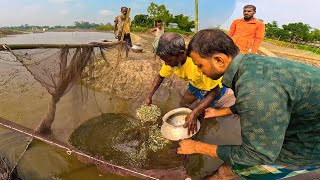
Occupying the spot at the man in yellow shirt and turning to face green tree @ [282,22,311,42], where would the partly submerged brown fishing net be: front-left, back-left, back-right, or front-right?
back-left

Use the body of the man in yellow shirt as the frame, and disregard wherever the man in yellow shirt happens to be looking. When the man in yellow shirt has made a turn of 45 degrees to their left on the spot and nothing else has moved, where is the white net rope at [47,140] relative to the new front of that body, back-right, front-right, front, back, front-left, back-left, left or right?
front-right

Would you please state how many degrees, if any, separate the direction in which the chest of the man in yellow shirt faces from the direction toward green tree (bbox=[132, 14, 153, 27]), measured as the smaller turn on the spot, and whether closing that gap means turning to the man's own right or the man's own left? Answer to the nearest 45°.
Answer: approximately 135° to the man's own right

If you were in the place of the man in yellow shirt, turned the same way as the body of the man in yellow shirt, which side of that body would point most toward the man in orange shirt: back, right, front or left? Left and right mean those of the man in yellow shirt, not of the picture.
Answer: back

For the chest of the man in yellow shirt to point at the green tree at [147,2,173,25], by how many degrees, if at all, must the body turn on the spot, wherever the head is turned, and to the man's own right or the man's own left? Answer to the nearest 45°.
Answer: approximately 135° to the man's own right

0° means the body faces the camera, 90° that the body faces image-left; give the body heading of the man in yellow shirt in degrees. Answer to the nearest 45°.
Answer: approximately 45°

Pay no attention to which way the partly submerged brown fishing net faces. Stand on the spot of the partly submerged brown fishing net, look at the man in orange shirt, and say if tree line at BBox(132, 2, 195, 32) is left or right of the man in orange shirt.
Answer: left

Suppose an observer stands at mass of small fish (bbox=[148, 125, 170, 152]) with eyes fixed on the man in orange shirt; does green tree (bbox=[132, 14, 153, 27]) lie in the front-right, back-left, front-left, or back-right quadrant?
front-left

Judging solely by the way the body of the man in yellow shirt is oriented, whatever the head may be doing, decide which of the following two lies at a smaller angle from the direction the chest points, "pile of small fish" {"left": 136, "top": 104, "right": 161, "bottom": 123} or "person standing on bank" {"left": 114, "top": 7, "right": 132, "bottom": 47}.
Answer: the pile of small fish

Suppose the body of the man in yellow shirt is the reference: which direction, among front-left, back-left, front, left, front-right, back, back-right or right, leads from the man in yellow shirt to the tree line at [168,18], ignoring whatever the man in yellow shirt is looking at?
back-right

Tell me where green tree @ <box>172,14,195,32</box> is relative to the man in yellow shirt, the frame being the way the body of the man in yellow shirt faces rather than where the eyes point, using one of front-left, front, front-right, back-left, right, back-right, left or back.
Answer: back-right
